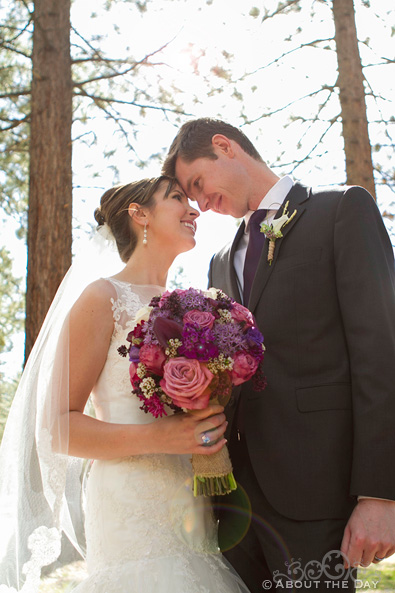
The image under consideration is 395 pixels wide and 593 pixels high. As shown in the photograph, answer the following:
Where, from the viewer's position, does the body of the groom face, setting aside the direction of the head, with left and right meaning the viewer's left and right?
facing the viewer and to the left of the viewer

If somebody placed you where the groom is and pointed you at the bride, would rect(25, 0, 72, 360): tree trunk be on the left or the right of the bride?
right

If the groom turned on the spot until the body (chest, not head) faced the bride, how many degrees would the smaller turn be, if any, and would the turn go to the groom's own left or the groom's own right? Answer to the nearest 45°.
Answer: approximately 45° to the groom's own right

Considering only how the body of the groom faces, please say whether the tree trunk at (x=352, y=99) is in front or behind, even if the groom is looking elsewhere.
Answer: behind

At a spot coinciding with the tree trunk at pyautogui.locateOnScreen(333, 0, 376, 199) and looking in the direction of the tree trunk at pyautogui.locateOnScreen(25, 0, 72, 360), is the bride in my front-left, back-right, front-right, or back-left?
front-left

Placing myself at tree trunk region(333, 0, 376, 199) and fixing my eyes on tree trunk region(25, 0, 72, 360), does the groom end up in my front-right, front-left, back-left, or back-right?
front-left

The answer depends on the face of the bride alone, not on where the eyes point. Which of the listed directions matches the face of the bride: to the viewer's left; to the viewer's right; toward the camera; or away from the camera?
to the viewer's right

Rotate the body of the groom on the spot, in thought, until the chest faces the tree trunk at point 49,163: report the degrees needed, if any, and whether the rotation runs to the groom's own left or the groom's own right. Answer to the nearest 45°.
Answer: approximately 90° to the groom's own right
